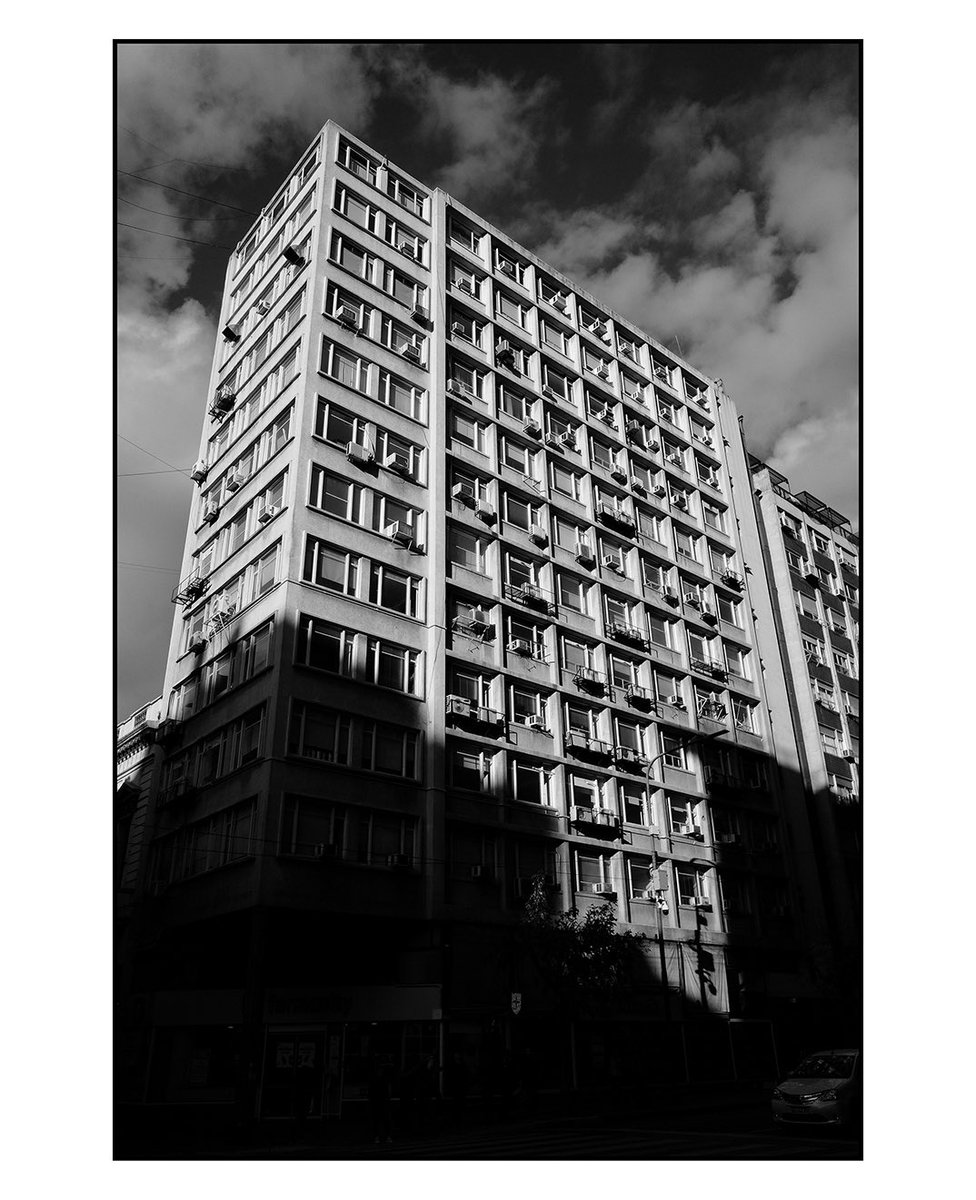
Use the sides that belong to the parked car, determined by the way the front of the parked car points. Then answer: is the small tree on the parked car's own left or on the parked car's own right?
on the parked car's own right

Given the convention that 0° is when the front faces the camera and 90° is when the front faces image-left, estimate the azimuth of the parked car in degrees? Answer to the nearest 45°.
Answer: approximately 45°

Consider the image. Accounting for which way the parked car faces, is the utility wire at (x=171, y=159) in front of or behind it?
in front
